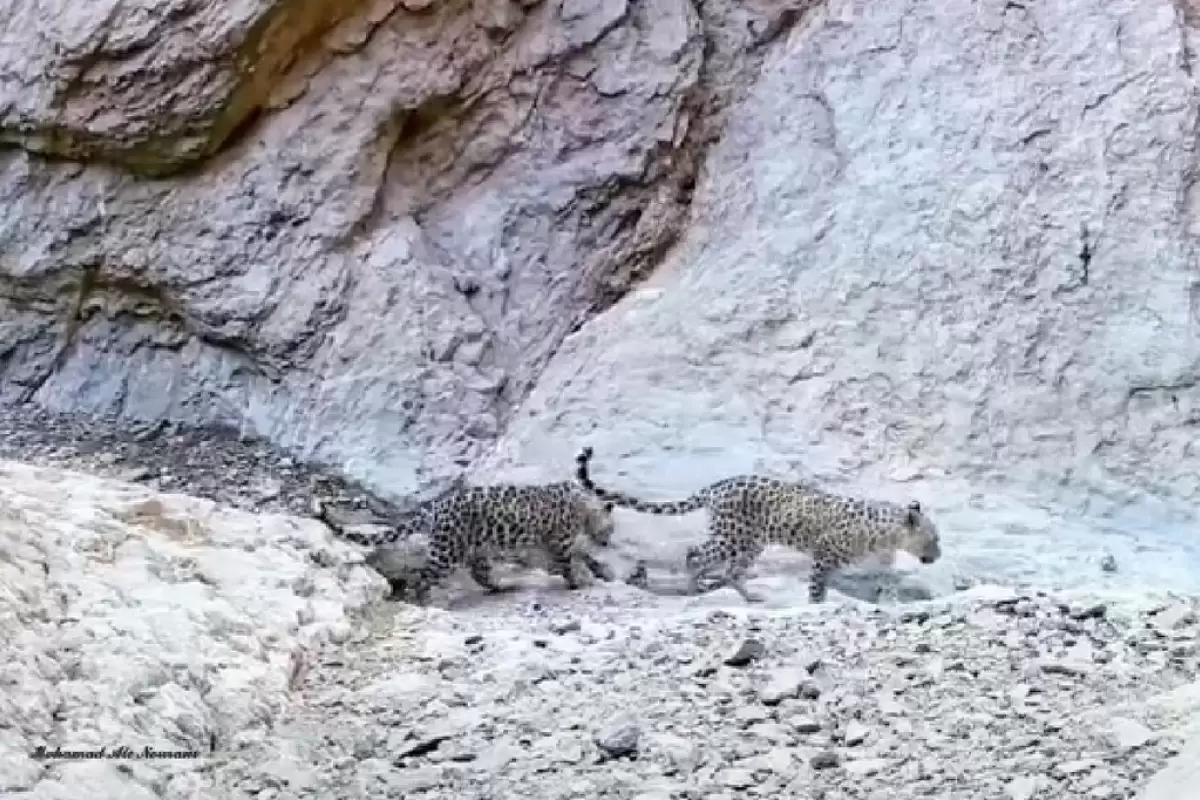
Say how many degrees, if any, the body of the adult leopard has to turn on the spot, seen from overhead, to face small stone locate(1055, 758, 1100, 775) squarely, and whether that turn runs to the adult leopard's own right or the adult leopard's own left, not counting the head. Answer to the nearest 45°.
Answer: approximately 90° to the adult leopard's own right

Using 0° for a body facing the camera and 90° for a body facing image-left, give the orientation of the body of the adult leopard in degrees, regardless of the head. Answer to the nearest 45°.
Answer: approximately 270°

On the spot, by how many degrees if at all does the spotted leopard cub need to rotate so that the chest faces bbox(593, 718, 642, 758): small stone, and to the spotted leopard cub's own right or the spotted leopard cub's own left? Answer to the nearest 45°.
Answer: approximately 90° to the spotted leopard cub's own right

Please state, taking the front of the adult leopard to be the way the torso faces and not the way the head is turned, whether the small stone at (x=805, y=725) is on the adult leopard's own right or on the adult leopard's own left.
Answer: on the adult leopard's own right

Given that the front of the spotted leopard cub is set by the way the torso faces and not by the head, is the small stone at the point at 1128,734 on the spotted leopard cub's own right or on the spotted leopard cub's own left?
on the spotted leopard cub's own right

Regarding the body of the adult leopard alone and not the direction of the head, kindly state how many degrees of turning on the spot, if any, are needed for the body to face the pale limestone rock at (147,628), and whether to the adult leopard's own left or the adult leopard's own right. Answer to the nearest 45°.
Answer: approximately 135° to the adult leopard's own right

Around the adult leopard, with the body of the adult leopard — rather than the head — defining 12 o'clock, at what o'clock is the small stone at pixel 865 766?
The small stone is roughly at 3 o'clock from the adult leopard.

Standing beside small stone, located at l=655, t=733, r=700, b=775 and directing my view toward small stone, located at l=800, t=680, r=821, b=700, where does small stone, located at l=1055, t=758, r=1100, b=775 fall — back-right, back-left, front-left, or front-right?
front-right

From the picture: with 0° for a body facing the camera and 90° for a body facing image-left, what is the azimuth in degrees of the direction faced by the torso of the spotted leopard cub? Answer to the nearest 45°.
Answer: approximately 270°

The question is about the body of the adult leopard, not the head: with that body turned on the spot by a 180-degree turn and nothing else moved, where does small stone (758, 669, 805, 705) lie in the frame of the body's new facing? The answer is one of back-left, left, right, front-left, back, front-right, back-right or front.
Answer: left

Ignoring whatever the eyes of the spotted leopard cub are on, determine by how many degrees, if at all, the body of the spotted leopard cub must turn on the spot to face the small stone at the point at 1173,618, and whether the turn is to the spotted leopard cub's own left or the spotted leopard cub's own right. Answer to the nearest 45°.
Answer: approximately 45° to the spotted leopard cub's own right

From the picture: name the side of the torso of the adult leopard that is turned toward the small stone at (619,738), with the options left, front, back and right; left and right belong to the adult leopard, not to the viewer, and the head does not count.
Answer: right
